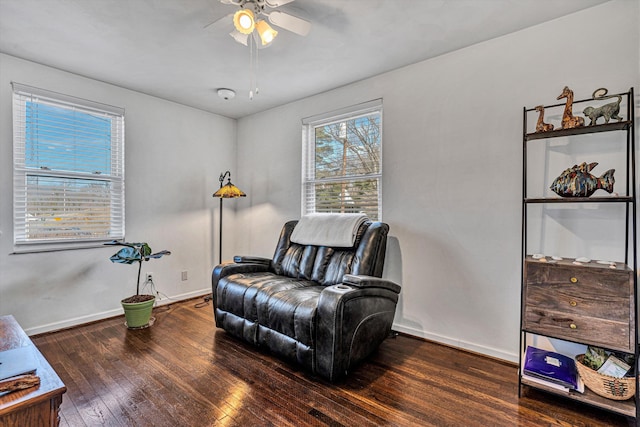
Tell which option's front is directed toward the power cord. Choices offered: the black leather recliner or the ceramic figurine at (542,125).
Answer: the ceramic figurine

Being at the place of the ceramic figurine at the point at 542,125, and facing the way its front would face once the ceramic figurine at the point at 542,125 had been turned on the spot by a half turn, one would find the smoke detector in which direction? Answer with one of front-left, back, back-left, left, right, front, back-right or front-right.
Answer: back

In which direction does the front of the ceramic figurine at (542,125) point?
to the viewer's left

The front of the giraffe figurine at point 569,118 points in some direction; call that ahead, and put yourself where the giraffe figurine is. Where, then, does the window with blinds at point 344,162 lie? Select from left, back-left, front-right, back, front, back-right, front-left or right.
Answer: front

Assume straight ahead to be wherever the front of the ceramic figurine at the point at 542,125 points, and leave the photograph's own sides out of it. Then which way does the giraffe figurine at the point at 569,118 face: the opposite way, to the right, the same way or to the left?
the same way

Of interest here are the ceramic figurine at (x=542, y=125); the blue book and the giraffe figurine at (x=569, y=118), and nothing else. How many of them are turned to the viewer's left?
2

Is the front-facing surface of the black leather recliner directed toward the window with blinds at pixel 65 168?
no

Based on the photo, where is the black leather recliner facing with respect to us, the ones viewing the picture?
facing the viewer and to the left of the viewer

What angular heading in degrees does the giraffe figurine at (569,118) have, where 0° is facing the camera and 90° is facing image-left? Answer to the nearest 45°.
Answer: approximately 90°

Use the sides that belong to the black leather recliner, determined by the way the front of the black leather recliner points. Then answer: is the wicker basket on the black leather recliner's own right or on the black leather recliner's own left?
on the black leather recliner's own left
